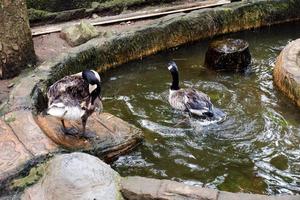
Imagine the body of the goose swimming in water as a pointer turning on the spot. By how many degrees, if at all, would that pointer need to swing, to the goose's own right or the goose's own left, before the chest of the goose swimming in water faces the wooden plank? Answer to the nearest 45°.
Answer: approximately 45° to the goose's own right

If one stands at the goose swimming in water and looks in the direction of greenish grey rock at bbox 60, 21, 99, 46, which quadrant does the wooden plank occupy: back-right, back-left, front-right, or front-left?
front-right

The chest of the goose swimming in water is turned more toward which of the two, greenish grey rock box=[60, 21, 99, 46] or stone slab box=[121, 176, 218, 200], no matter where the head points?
the greenish grey rock

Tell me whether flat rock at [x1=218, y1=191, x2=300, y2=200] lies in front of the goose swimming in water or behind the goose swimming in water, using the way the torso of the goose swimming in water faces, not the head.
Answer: behind

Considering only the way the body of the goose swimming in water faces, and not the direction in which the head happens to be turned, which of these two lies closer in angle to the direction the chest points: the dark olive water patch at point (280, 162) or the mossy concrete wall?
the mossy concrete wall

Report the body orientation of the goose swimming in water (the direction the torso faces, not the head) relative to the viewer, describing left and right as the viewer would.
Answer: facing away from the viewer and to the left of the viewer

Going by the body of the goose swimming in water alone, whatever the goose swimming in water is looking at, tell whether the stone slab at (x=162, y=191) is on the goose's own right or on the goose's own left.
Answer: on the goose's own left

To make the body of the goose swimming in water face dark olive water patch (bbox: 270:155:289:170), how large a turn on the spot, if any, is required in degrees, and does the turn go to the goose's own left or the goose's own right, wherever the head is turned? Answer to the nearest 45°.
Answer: approximately 180°

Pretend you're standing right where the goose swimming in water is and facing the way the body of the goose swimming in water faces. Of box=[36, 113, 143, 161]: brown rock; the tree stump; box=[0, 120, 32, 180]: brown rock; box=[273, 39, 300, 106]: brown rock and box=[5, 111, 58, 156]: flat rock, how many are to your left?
3

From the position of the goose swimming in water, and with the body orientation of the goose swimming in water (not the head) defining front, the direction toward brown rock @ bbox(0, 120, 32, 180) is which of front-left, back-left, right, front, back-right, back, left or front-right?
left

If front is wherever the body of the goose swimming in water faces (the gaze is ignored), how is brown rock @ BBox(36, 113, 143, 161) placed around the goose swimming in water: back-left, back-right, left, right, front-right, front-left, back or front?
left

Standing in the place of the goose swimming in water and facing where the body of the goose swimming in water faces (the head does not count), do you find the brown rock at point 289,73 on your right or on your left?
on your right

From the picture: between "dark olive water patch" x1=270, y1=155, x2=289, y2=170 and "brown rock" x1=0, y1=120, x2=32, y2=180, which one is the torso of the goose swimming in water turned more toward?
the brown rock

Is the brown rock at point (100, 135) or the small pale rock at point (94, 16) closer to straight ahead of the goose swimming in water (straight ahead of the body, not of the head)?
the small pale rock

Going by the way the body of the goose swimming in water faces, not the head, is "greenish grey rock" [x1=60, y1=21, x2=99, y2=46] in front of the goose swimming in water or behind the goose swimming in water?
in front
